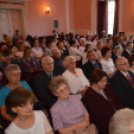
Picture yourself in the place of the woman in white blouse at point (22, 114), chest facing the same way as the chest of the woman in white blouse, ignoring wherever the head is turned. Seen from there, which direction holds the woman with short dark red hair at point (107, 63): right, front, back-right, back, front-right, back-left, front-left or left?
left

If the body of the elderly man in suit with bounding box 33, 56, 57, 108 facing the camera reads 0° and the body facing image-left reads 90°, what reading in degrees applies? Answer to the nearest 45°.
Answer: approximately 315°

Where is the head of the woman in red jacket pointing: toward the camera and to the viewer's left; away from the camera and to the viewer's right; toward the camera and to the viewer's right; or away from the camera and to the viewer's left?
toward the camera and to the viewer's right

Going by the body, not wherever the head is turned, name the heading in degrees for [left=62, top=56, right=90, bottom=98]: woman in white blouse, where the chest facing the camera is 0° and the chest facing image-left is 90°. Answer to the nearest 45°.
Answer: approximately 315°

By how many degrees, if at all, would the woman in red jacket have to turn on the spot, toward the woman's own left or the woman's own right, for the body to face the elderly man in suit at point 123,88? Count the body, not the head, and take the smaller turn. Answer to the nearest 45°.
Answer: approximately 90° to the woman's own left

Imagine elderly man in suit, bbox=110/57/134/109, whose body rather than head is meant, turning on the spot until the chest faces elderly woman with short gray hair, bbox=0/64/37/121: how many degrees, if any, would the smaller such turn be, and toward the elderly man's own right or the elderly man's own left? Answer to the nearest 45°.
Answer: approximately 90° to the elderly man's own right

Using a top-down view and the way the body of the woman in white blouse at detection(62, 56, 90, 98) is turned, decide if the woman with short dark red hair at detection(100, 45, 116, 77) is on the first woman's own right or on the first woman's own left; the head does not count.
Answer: on the first woman's own left

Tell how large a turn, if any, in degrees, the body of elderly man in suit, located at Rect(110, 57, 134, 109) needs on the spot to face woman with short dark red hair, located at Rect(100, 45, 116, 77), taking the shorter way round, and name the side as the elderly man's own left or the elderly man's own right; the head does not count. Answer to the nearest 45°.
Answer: approximately 135° to the elderly man's own left

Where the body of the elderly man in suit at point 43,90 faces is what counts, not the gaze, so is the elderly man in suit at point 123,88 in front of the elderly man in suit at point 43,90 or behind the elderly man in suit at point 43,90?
in front
